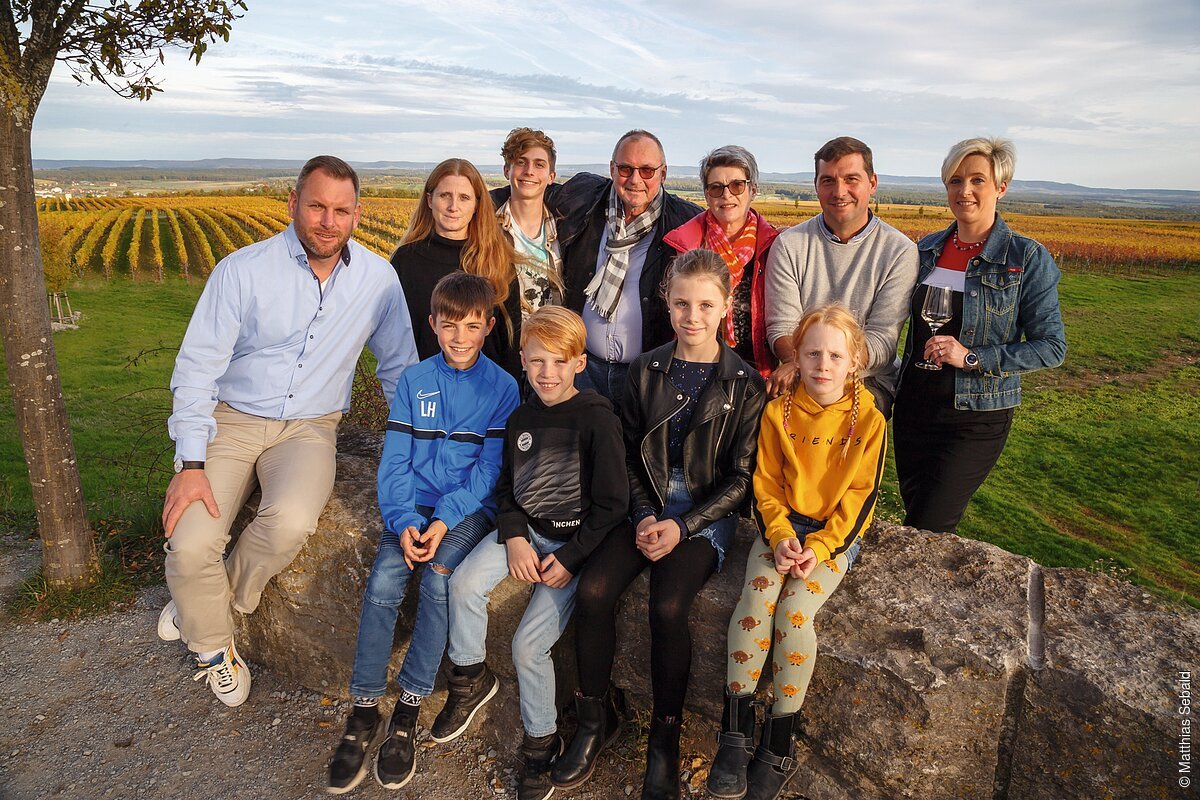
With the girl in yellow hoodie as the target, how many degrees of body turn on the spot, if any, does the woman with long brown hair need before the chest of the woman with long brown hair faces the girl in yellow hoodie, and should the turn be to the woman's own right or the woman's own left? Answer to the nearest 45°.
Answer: approximately 45° to the woman's own left

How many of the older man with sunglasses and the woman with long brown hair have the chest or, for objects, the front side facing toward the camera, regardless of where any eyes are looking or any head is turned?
2

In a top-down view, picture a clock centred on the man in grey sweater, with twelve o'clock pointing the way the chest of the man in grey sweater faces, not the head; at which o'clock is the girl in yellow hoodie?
The girl in yellow hoodie is roughly at 12 o'clock from the man in grey sweater.

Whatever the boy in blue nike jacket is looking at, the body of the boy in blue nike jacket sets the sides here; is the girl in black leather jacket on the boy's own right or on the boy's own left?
on the boy's own left

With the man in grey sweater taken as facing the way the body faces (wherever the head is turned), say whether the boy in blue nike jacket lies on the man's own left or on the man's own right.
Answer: on the man's own right

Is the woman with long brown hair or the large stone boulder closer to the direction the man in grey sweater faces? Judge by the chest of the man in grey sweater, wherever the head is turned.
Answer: the large stone boulder
